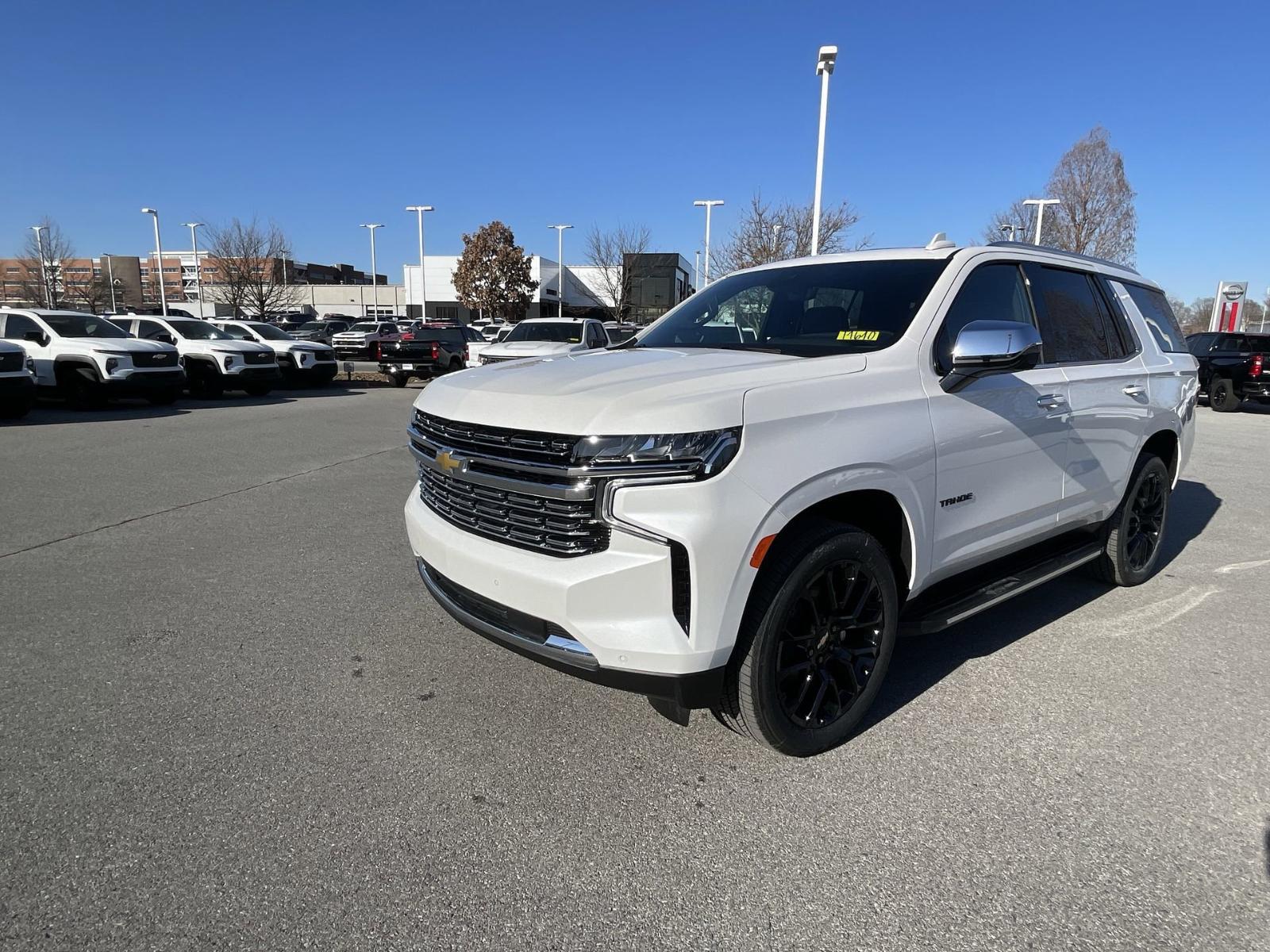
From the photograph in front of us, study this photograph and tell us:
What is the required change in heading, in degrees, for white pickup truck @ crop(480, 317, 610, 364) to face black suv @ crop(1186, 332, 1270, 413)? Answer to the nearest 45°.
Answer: approximately 135° to its left

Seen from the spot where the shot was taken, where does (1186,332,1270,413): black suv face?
facing away from the viewer and to the left of the viewer

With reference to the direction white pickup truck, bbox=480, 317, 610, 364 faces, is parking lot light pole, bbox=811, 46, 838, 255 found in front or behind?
behind

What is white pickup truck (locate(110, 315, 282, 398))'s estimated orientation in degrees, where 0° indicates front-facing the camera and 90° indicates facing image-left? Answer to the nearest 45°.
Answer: approximately 315°

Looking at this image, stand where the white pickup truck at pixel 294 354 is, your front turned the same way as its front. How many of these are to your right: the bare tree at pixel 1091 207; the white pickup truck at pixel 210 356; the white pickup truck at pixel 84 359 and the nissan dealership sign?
2

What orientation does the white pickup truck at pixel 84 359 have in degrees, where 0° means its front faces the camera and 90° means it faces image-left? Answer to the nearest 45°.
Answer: approximately 315°

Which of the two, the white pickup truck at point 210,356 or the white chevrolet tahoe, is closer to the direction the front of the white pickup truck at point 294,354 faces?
the white chevrolet tahoe

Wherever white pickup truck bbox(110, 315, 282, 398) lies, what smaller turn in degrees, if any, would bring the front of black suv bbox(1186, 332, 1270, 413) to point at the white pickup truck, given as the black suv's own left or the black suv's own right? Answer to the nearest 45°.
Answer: approximately 90° to the black suv's own left

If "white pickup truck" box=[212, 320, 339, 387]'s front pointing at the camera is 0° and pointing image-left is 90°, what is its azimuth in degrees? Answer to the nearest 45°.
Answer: approximately 315°

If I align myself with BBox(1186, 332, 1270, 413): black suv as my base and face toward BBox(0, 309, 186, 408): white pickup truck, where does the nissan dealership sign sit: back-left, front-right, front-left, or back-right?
back-right
